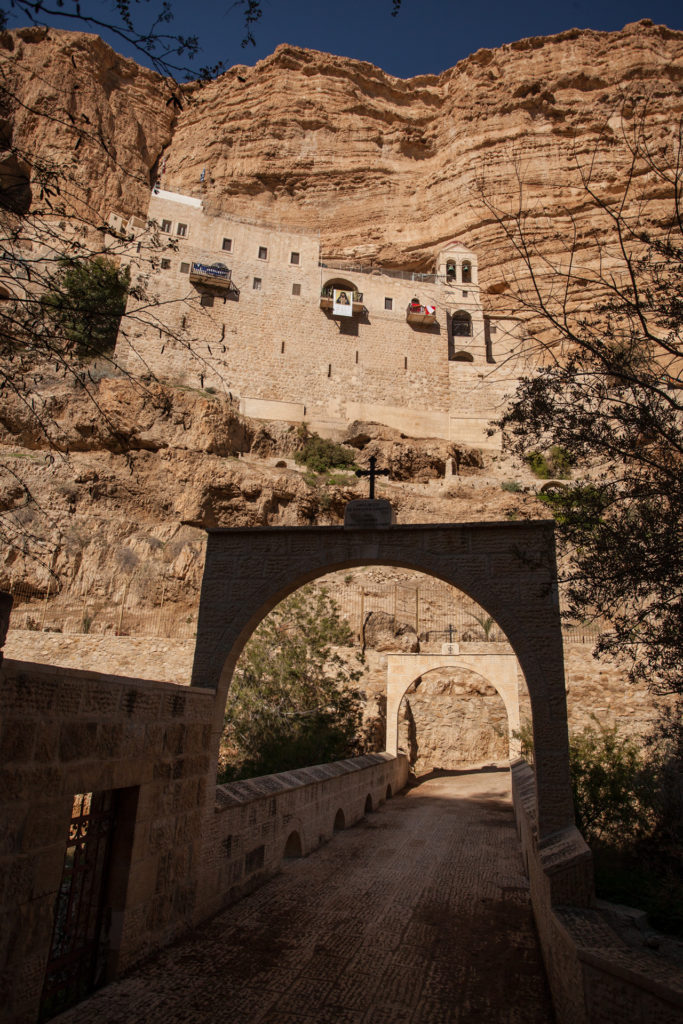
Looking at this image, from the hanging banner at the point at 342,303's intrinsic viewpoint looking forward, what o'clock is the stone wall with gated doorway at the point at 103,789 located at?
The stone wall with gated doorway is roughly at 12 o'clock from the hanging banner.

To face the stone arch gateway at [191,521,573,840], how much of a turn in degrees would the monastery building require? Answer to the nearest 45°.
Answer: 0° — it already faces it

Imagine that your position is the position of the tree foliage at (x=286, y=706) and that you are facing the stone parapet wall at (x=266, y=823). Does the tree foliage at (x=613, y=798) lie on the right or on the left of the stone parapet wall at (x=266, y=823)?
left

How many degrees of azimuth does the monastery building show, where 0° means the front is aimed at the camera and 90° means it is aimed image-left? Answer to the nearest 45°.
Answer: approximately 0°

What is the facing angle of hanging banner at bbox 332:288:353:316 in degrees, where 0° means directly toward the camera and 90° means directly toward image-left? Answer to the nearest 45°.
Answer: approximately 0°
